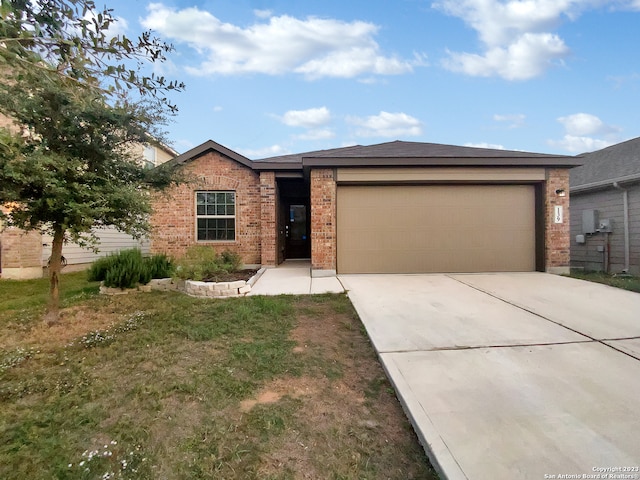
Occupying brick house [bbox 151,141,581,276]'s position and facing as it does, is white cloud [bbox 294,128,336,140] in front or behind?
behind

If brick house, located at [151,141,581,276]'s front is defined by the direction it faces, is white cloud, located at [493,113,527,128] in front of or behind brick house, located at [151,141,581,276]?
behind

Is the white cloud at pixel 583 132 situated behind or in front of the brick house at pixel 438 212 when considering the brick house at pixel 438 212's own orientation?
behind

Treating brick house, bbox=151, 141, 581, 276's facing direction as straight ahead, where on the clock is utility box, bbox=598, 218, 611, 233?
The utility box is roughly at 8 o'clock from the brick house.

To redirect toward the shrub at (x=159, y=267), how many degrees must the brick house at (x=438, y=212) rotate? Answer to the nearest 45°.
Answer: approximately 90° to its right

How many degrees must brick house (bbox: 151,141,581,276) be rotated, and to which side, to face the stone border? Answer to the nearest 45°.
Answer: approximately 45° to its right

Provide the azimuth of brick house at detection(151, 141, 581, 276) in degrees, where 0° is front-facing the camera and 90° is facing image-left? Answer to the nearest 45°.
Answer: approximately 0°

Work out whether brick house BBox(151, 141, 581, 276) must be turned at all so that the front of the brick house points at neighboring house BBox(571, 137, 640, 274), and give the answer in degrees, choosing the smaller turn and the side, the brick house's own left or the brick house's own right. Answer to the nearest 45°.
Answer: approximately 135° to the brick house's own left

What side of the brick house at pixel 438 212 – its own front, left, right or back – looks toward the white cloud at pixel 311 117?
back

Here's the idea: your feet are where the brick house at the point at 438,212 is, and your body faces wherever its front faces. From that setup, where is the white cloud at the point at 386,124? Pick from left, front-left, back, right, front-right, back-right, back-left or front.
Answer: back

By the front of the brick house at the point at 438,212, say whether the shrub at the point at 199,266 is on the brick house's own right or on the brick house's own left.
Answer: on the brick house's own right

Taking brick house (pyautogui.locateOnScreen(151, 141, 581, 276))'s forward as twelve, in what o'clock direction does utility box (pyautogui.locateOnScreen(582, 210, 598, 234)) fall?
The utility box is roughly at 8 o'clock from the brick house.
